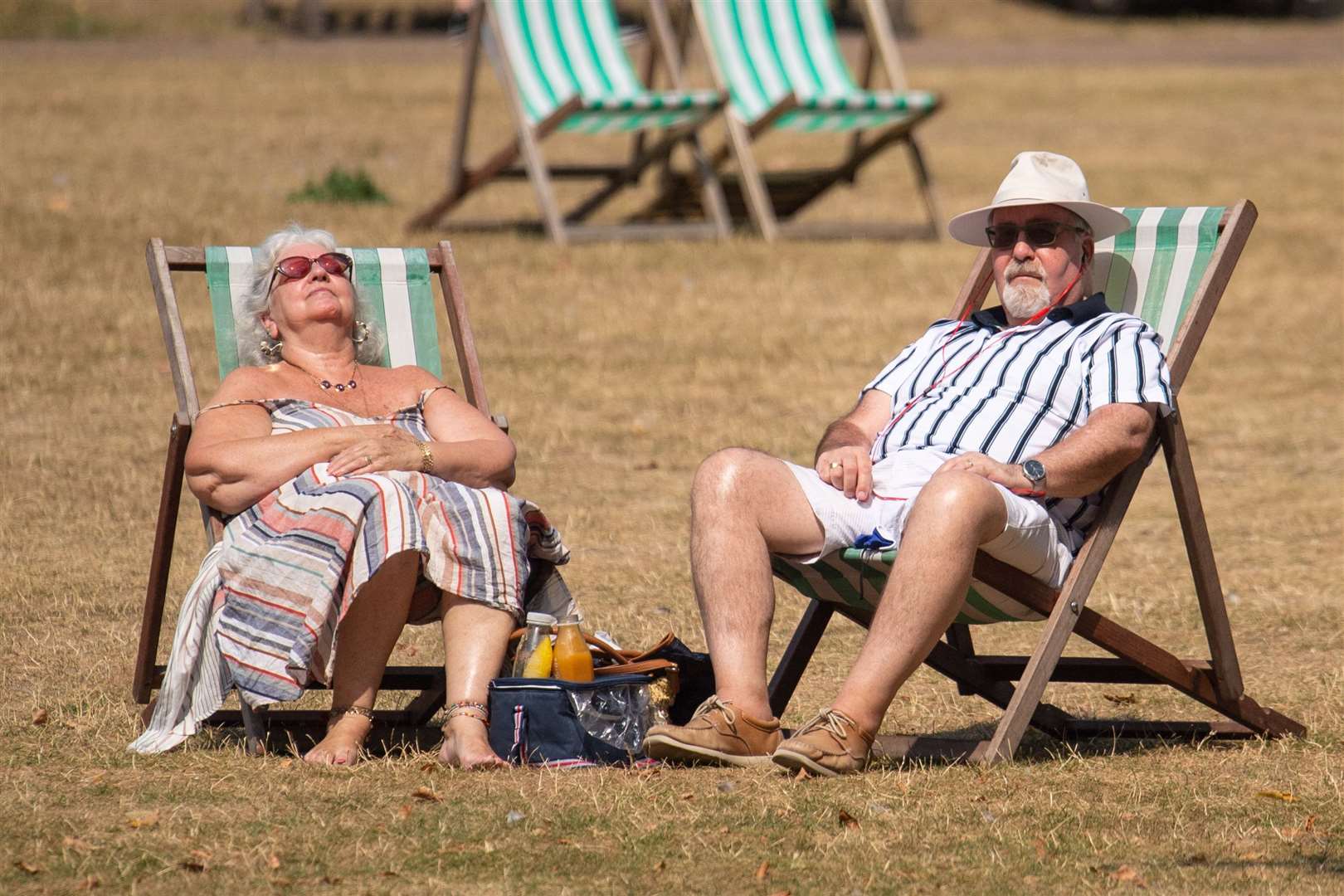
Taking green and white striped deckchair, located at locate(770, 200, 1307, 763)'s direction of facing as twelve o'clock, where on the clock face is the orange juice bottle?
The orange juice bottle is roughly at 1 o'clock from the green and white striped deckchair.

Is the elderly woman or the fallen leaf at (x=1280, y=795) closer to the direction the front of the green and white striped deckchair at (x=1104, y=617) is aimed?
the elderly woman

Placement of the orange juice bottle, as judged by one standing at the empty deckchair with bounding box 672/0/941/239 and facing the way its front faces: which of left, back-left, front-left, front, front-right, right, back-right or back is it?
front-right

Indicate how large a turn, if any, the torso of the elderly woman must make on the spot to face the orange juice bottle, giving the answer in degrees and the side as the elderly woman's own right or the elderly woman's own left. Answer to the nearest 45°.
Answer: approximately 90° to the elderly woman's own left

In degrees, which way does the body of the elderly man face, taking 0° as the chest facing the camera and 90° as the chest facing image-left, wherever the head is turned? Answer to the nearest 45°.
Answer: approximately 45°

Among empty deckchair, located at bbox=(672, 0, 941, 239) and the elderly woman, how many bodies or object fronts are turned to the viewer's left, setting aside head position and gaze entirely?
0

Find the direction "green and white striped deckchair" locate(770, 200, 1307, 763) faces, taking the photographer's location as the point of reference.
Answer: facing the viewer and to the left of the viewer

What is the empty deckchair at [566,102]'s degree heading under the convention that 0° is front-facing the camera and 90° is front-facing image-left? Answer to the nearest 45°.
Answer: approximately 315°

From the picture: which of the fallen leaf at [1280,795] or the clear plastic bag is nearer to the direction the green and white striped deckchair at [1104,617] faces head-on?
the clear plastic bag

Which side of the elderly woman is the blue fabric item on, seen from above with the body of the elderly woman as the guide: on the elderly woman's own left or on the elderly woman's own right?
on the elderly woman's own left

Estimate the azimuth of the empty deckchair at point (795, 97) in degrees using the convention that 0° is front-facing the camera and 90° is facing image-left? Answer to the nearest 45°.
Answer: approximately 315°

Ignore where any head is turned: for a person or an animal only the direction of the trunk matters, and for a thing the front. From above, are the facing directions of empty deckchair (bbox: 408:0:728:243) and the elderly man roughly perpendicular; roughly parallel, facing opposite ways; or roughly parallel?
roughly perpendicular

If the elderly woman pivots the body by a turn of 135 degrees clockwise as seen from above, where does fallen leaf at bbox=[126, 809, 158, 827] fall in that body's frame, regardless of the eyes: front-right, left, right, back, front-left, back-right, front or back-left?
left
